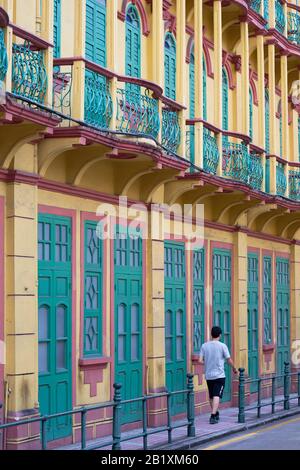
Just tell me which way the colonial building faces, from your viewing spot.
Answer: facing the viewer and to the right of the viewer
